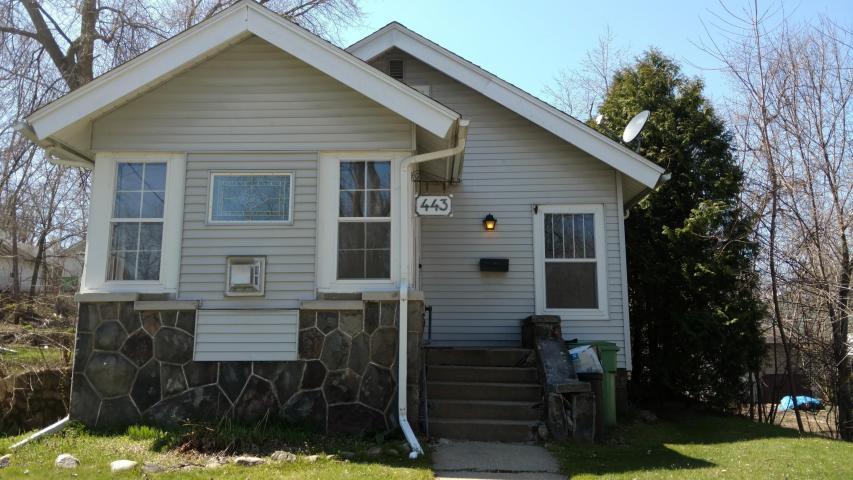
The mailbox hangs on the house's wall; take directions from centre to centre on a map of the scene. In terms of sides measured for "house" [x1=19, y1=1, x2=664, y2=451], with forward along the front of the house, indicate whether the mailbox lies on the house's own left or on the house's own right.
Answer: on the house's own left

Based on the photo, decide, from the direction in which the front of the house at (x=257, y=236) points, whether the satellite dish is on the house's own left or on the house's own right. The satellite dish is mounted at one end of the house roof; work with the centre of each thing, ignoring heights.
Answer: on the house's own left

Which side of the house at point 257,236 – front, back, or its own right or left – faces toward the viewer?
front

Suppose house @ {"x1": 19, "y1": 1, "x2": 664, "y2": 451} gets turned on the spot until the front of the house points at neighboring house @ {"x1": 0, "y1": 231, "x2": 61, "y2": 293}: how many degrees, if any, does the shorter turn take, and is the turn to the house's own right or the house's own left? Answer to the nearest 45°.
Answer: approximately 135° to the house's own right

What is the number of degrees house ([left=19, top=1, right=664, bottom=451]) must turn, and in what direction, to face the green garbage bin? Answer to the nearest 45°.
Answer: approximately 90° to its left

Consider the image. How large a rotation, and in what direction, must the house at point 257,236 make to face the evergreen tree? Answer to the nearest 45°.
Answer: approximately 90° to its left
